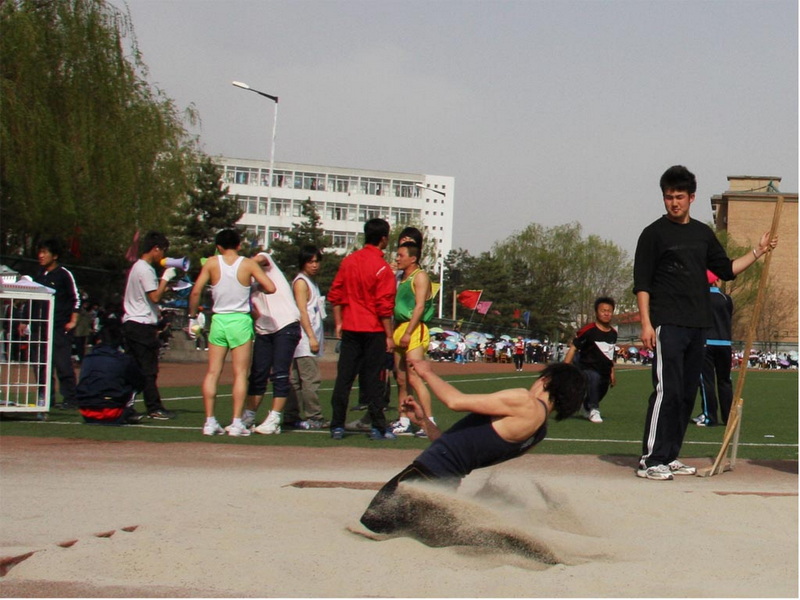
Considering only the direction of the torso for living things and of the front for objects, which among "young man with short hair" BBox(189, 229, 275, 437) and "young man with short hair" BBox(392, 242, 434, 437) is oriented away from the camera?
"young man with short hair" BBox(189, 229, 275, 437)

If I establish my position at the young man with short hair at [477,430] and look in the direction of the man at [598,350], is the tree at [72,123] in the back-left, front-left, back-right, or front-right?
front-left

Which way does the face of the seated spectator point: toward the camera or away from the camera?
away from the camera

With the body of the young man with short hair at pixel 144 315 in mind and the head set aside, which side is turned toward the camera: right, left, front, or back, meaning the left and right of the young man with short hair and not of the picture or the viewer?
right

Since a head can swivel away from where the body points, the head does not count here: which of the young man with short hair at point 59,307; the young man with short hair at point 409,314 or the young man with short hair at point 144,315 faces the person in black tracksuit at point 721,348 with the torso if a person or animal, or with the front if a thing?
the young man with short hair at point 144,315

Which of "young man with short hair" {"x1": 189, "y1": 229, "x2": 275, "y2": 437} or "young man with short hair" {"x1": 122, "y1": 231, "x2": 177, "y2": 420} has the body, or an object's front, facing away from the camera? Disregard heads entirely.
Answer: "young man with short hair" {"x1": 189, "y1": 229, "x2": 275, "y2": 437}

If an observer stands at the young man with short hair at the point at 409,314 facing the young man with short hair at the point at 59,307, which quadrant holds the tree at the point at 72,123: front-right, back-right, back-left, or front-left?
front-right

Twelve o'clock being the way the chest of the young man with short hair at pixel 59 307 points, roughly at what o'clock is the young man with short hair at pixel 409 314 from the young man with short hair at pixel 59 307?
the young man with short hair at pixel 409 314 is roughly at 9 o'clock from the young man with short hair at pixel 59 307.

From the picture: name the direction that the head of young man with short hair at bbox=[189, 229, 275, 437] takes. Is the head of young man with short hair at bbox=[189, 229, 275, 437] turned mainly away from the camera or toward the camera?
away from the camera

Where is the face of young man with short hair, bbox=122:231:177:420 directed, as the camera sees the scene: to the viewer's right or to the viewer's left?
to the viewer's right

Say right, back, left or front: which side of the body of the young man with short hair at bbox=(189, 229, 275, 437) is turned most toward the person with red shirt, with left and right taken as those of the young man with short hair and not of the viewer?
right

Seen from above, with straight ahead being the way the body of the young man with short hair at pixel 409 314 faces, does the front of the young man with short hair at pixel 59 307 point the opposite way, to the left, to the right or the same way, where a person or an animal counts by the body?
the same way

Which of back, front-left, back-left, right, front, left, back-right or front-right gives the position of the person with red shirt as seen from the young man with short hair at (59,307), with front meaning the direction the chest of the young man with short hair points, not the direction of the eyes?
left

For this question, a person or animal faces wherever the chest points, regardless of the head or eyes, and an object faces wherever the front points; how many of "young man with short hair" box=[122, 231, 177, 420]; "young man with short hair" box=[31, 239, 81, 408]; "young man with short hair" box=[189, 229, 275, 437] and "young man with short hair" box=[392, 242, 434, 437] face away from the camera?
1

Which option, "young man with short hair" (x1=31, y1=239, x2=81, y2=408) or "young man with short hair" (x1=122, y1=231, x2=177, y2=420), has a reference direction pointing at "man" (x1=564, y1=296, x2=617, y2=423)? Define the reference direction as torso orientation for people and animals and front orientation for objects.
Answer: "young man with short hair" (x1=122, y1=231, x2=177, y2=420)

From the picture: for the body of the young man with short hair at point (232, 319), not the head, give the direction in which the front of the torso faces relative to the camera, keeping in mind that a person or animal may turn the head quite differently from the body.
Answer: away from the camera

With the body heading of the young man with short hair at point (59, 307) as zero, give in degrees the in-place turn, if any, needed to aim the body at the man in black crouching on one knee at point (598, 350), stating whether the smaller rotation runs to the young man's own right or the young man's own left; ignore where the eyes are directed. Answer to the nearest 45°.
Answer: approximately 135° to the young man's own left

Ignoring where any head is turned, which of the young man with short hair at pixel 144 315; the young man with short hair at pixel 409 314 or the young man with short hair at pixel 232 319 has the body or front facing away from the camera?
the young man with short hair at pixel 232 319
